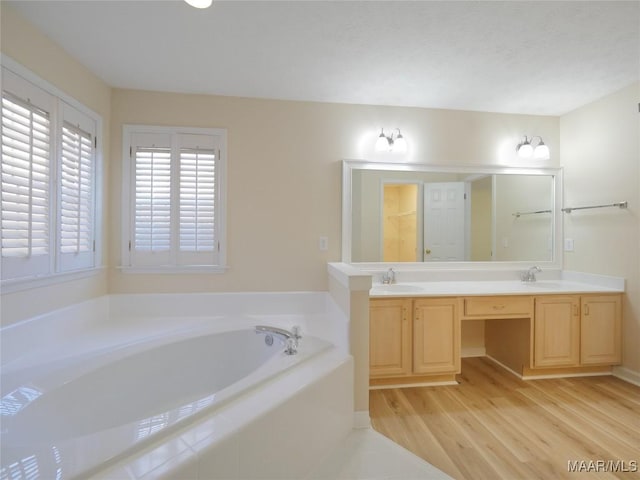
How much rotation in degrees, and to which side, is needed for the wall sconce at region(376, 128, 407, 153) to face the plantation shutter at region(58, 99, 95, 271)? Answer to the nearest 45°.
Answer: approximately 45° to its right

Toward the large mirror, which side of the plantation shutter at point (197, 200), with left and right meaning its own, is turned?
left

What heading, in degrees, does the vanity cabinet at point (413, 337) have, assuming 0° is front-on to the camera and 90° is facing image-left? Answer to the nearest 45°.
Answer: approximately 0°

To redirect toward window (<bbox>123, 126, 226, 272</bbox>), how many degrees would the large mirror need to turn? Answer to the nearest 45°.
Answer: approximately 45° to its right
